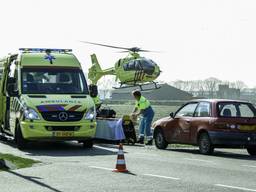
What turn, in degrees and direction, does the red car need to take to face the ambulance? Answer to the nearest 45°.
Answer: approximately 45° to its left

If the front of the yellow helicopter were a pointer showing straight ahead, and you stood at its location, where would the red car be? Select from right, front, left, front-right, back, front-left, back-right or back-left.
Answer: front-right

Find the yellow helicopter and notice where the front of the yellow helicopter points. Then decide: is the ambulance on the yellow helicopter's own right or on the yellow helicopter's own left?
on the yellow helicopter's own right

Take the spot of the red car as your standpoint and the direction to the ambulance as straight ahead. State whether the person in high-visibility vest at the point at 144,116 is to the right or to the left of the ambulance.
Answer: right

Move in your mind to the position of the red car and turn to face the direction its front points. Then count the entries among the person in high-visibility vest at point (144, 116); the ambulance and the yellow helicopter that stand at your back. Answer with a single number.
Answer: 0

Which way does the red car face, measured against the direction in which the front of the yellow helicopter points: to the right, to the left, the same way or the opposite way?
the opposite way

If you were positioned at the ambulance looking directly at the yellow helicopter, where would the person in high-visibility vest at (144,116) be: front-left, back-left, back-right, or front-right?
front-right

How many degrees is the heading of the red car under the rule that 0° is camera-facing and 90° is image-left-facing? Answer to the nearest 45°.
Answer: approximately 135°

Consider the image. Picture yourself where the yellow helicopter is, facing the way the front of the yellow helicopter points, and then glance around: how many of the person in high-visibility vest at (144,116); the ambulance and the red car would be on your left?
0
